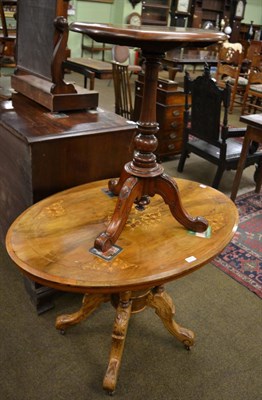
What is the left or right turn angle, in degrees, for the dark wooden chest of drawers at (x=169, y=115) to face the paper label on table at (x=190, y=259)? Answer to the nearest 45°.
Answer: approximately 45° to its right

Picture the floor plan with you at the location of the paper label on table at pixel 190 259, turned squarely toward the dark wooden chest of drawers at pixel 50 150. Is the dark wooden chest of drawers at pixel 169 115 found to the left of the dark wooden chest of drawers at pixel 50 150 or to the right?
right

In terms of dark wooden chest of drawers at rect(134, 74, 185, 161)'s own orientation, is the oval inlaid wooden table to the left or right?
on its right

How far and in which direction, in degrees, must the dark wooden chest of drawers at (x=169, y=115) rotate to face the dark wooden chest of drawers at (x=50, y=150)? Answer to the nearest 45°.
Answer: approximately 45° to its right

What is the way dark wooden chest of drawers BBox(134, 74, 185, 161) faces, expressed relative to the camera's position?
facing the viewer and to the right of the viewer

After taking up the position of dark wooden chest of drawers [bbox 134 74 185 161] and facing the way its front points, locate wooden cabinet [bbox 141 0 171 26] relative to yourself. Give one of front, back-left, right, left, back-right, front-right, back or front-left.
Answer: back-left

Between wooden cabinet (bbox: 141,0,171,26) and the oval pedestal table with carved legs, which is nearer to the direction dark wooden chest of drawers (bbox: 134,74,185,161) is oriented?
the oval pedestal table with carved legs

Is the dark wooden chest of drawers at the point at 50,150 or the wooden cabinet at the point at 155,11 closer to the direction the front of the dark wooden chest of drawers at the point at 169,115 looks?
the dark wooden chest of drawers
